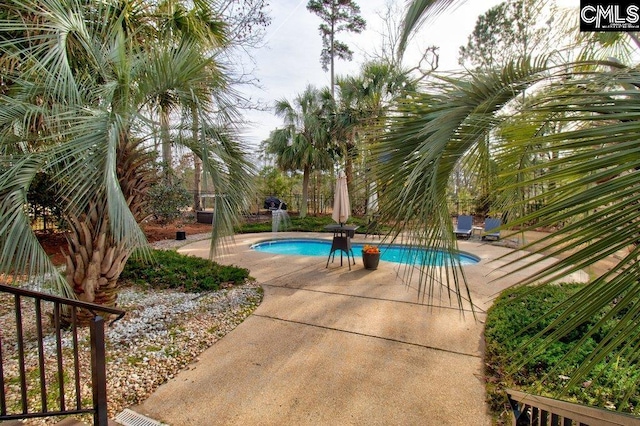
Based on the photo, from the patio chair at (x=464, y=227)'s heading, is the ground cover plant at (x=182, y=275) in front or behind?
in front

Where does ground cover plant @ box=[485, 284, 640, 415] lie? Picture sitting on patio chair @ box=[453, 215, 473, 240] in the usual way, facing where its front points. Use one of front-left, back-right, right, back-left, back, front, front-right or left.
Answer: front-left

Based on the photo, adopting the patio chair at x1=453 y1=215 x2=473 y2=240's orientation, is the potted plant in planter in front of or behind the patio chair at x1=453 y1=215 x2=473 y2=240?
in front

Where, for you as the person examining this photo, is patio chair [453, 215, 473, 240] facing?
facing the viewer and to the left of the viewer

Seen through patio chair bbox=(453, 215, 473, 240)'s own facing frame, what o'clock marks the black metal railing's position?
The black metal railing is roughly at 11 o'clock from the patio chair.

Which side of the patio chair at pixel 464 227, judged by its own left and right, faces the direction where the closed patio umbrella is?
front

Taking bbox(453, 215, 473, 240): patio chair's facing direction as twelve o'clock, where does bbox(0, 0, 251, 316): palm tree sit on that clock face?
The palm tree is roughly at 1 o'clock from the patio chair.

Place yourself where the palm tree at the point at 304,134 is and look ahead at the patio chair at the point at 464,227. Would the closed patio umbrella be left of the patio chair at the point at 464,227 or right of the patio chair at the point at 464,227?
right

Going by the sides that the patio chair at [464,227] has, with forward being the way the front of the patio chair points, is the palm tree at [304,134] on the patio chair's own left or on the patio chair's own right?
on the patio chair's own right

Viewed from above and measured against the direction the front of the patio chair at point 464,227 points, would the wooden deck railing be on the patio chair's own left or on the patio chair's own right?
on the patio chair's own left

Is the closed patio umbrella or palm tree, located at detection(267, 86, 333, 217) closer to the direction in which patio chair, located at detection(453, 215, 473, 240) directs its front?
the closed patio umbrella

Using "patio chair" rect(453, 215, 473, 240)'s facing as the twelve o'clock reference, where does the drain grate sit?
The drain grate is roughly at 11 o'clock from the patio chair.
